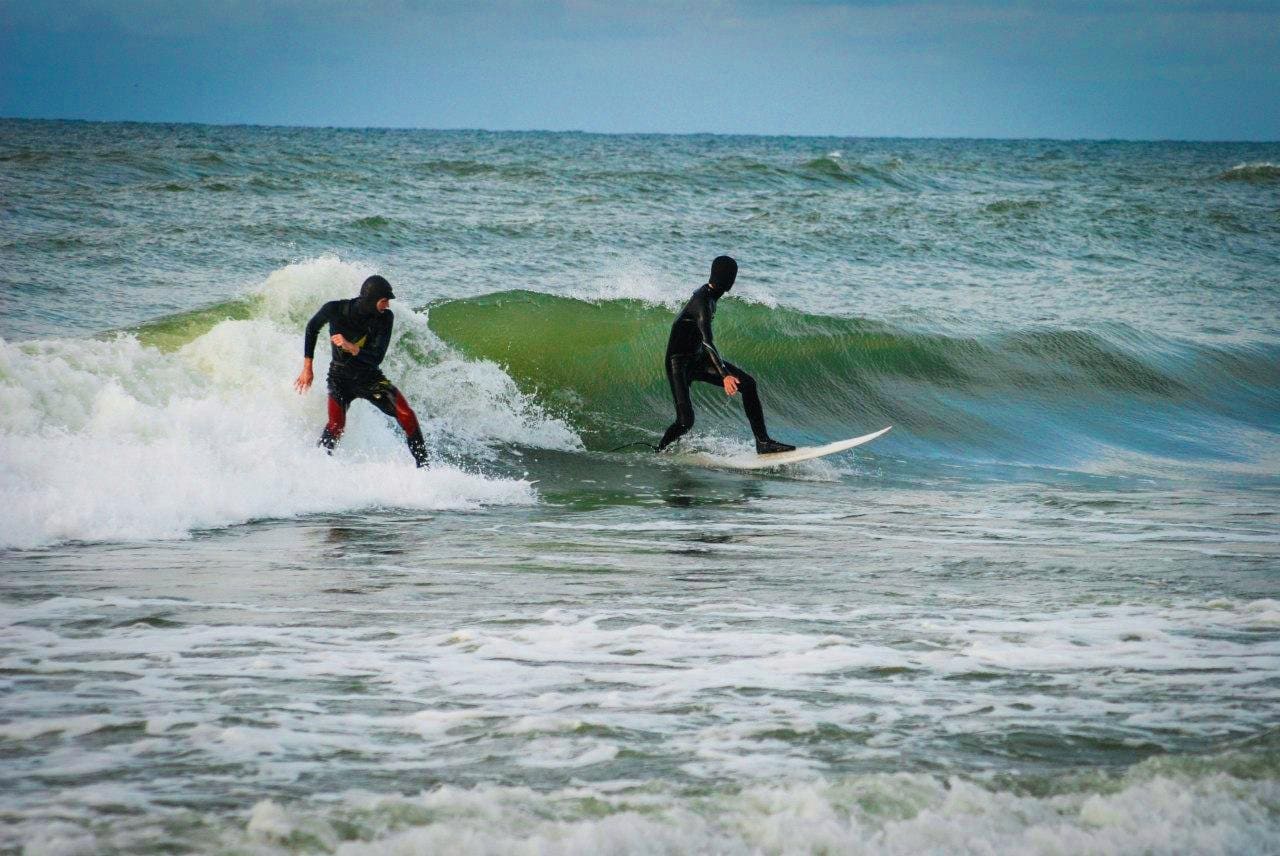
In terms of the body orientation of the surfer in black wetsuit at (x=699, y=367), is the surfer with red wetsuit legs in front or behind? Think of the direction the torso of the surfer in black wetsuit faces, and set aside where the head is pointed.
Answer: behind

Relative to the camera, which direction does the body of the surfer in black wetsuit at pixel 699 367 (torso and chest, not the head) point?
to the viewer's right

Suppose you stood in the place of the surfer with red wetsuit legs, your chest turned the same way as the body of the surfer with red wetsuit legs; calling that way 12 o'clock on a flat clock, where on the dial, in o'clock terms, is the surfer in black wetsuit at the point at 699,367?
The surfer in black wetsuit is roughly at 10 o'clock from the surfer with red wetsuit legs.

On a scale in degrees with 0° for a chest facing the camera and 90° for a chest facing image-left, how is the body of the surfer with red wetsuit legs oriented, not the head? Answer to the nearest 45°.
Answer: approximately 315°

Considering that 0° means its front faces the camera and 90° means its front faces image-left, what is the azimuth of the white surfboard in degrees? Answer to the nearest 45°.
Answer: approximately 270°

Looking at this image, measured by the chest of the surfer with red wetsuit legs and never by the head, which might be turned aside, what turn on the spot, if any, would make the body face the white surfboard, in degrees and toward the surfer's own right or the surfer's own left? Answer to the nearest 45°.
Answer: approximately 45° to the surfer's own left
